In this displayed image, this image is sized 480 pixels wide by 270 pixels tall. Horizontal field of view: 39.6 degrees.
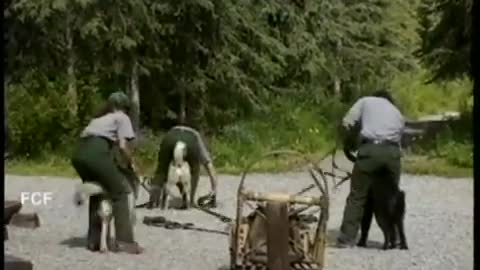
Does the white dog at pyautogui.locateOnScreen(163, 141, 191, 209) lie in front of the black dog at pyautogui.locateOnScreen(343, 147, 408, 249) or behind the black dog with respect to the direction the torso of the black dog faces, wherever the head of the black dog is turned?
in front

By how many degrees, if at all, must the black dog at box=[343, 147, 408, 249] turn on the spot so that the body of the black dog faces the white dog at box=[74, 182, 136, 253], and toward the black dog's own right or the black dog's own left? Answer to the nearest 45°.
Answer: approximately 45° to the black dog's own left

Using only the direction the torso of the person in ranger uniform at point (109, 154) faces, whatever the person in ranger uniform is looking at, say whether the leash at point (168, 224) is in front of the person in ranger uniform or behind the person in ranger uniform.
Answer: in front
